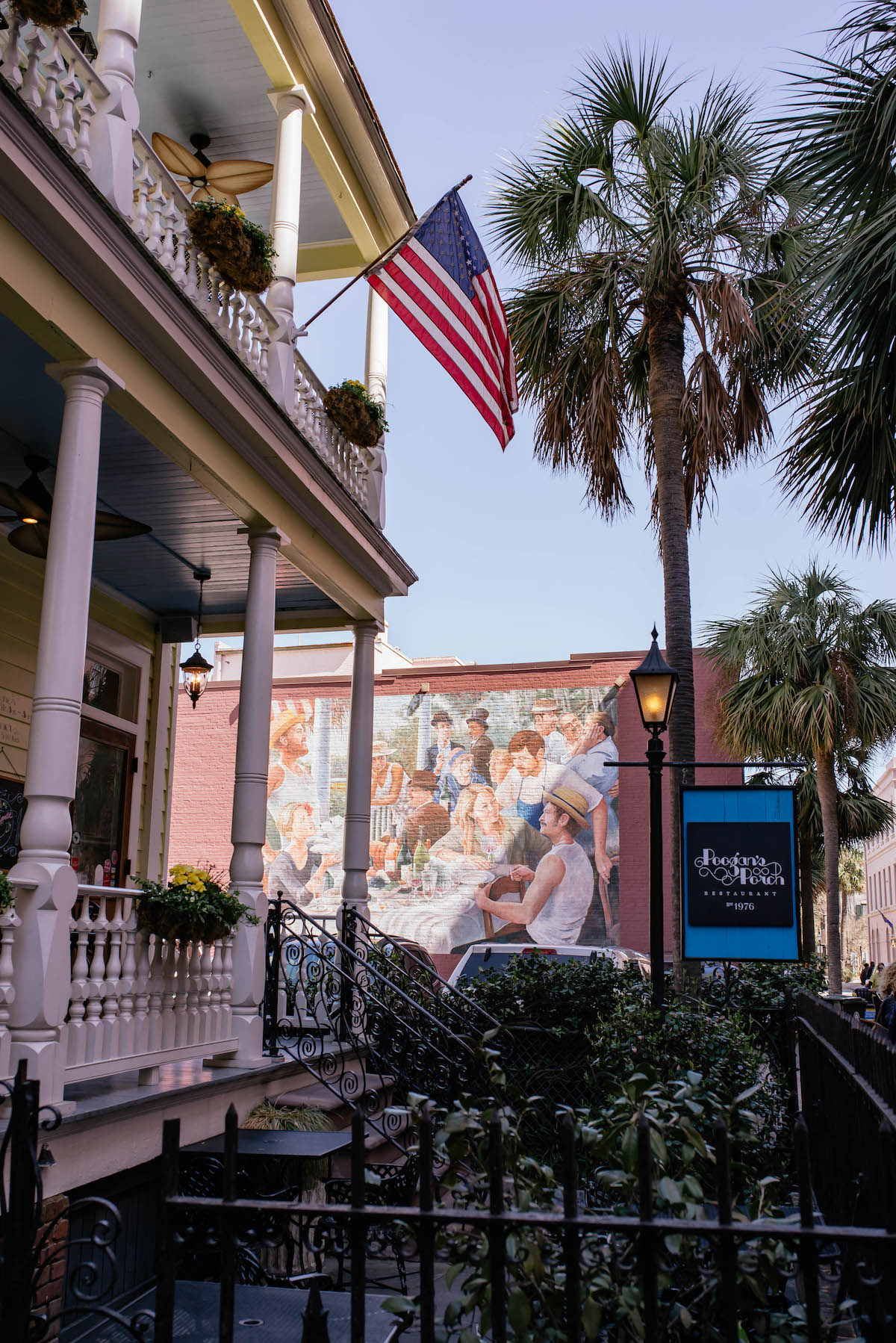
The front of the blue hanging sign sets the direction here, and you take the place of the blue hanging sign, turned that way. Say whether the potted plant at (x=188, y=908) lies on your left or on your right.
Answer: on your right

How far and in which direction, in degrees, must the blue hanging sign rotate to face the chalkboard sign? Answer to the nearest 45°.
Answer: approximately 90° to its right

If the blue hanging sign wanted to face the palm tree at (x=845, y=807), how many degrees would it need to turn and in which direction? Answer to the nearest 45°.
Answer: approximately 180°

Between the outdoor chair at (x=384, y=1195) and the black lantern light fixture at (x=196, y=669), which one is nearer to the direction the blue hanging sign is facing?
the outdoor chair

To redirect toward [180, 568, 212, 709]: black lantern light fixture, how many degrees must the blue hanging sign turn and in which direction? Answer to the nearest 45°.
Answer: approximately 90° to its right

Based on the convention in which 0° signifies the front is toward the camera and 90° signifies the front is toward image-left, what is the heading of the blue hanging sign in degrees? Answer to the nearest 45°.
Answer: approximately 0°

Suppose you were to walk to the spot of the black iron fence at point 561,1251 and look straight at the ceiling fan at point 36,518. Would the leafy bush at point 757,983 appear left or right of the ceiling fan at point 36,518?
right
